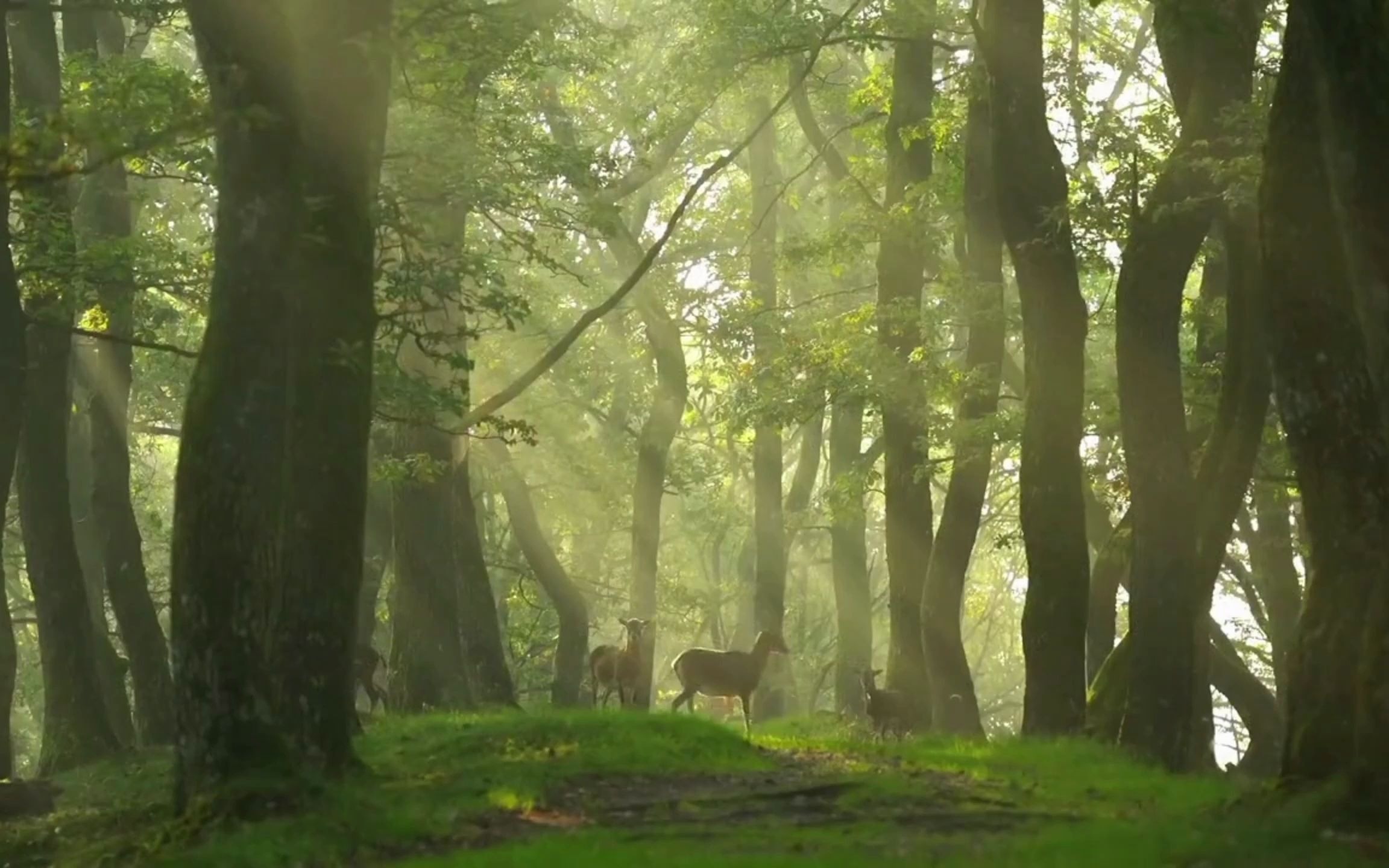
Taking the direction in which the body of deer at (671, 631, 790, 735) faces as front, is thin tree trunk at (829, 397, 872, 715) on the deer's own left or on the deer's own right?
on the deer's own left

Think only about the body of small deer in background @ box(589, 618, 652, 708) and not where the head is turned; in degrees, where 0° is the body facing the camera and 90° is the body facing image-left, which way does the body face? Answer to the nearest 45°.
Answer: approximately 315°

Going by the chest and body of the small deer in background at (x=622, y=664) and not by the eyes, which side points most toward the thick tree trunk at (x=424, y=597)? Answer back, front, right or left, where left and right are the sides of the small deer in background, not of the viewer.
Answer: right

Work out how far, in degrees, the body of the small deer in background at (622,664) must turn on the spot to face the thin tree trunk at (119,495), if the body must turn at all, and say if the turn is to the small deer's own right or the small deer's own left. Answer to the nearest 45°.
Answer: approximately 90° to the small deer's own right

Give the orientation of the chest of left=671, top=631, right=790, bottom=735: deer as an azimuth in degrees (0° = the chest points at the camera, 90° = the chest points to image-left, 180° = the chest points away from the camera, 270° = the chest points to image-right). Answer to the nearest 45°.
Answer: approximately 270°

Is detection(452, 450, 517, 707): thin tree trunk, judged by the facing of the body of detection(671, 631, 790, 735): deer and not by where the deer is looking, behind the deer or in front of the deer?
behind

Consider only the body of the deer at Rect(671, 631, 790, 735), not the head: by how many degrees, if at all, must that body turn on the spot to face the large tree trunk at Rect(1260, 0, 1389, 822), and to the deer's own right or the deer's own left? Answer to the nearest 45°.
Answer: approximately 90° to the deer's own right

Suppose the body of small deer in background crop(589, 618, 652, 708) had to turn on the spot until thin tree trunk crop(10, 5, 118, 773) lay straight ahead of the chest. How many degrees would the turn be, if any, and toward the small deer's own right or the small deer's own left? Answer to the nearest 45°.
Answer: approximately 90° to the small deer's own right

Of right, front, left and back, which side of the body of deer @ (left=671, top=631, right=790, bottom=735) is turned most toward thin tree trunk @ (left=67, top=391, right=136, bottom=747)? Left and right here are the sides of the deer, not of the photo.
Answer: back
